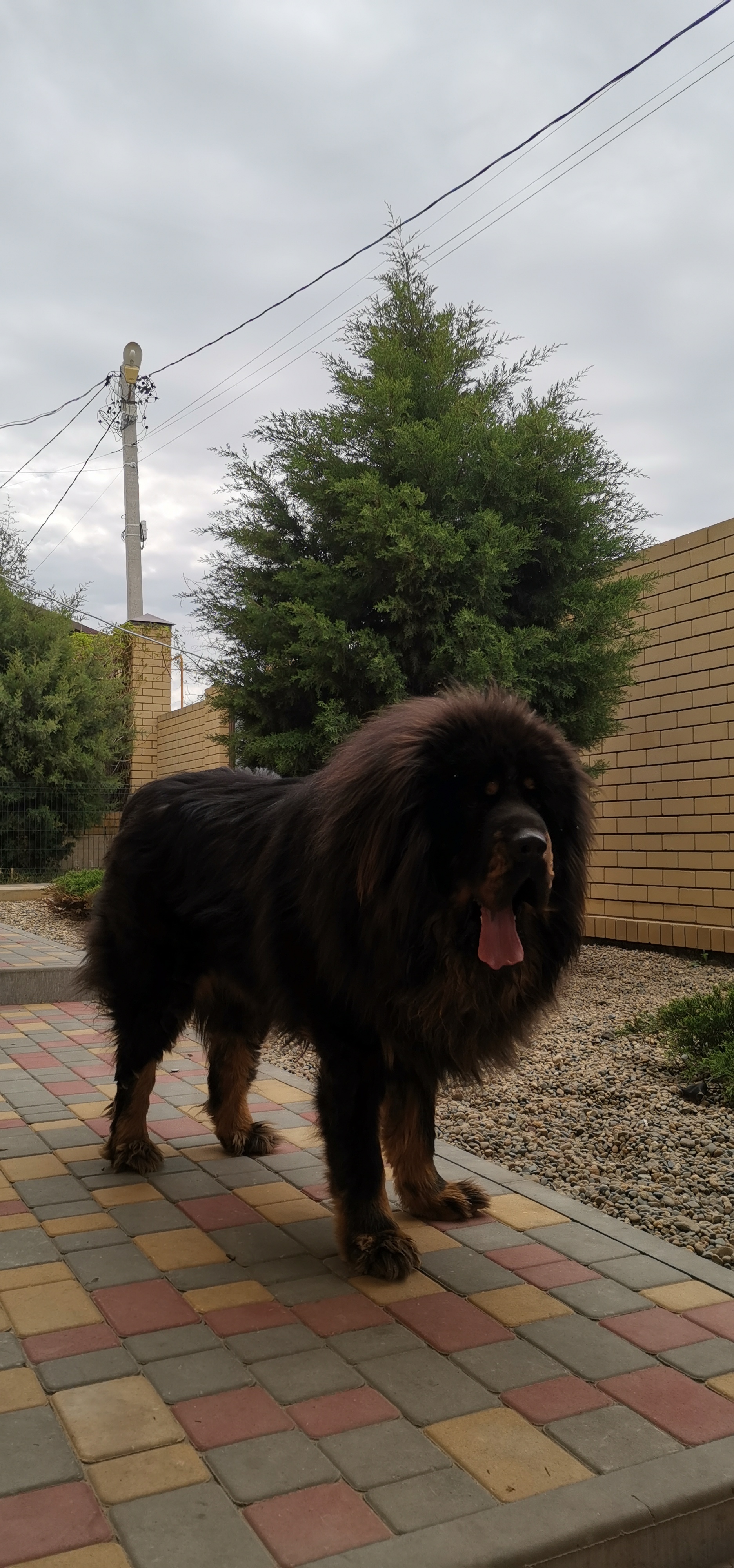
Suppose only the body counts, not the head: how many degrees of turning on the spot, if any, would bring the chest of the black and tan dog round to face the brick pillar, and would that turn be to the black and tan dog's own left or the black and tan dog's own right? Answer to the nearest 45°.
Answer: approximately 135° to the black and tan dog's own left

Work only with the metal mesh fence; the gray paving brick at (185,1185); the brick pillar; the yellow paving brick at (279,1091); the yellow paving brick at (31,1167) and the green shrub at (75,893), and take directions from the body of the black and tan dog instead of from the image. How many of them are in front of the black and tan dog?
0

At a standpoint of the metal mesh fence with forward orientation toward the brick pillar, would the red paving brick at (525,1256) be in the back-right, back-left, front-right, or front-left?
back-right

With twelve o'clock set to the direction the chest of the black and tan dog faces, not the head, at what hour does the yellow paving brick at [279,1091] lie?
The yellow paving brick is roughly at 7 o'clock from the black and tan dog.

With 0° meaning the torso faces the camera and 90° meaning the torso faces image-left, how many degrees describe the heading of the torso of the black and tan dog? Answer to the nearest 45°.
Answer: approximately 315°

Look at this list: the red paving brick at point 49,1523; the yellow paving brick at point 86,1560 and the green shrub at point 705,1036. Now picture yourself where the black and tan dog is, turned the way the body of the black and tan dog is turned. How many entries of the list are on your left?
1

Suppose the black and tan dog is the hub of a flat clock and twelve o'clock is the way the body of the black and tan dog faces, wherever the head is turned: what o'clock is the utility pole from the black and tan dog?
The utility pole is roughly at 7 o'clock from the black and tan dog.

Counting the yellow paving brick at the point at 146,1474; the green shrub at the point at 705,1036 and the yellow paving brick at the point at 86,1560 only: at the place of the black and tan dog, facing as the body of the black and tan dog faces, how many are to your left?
1

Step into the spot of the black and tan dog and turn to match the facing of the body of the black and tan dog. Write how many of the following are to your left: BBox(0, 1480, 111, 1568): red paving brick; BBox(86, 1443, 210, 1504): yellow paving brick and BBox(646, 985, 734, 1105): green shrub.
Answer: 1

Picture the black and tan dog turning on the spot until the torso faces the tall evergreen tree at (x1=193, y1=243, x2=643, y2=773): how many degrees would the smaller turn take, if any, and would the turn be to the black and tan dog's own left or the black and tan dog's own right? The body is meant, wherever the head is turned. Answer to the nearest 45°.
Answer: approximately 135° to the black and tan dog's own left
